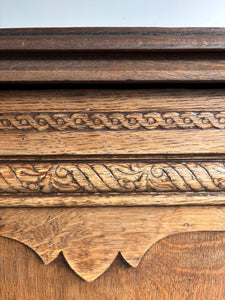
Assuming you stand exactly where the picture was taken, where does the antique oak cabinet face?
facing the viewer
